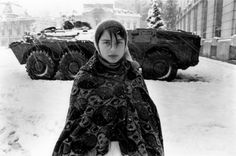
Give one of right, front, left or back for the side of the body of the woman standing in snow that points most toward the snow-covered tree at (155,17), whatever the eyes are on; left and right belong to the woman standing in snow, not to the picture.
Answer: back

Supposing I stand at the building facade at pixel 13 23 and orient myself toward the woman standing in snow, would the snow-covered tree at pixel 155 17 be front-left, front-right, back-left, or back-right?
front-left

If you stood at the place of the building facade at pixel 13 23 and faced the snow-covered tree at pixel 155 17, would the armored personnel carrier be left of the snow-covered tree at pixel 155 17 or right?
right

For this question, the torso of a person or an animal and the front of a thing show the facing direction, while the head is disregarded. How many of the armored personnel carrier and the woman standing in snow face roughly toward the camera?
1

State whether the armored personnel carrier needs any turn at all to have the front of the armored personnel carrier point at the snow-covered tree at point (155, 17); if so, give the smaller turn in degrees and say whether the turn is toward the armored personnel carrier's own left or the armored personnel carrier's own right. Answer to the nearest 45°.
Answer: approximately 90° to the armored personnel carrier's own right

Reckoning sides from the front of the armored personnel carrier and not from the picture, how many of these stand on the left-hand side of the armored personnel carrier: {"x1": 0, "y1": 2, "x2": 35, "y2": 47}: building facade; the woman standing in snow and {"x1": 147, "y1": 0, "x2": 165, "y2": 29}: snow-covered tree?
1

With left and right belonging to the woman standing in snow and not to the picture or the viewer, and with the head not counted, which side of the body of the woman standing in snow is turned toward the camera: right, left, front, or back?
front

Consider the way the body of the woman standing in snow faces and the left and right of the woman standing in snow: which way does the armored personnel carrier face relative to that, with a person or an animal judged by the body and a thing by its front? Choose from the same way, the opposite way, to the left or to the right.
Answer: to the right

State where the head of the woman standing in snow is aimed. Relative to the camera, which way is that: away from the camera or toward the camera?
toward the camera

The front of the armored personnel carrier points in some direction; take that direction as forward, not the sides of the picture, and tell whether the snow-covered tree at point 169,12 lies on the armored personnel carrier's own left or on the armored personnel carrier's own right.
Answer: on the armored personnel carrier's own right

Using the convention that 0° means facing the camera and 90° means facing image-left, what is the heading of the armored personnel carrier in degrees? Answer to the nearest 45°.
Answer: approximately 90°

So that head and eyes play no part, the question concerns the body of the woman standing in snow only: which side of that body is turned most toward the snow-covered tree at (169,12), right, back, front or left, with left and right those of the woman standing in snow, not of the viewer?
back

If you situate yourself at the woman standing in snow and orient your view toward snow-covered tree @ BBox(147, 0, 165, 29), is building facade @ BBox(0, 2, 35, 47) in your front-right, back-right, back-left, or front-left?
front-left
